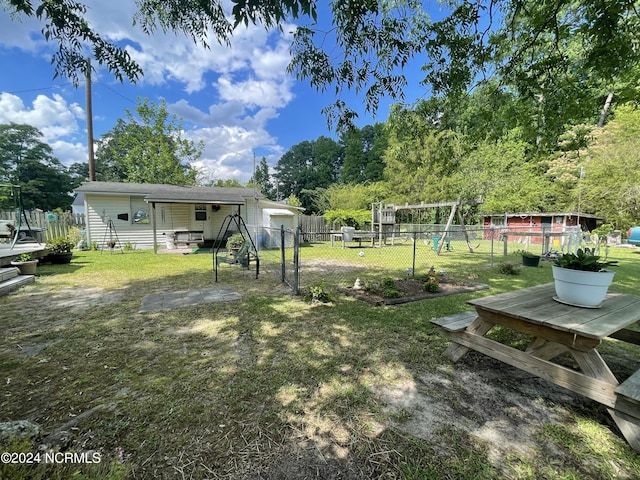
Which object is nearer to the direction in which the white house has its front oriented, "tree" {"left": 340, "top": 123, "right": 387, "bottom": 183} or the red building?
the red building

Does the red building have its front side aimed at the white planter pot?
yes

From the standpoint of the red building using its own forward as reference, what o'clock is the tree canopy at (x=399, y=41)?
The tree canopy is roughly at 12 o'clock from the red building.

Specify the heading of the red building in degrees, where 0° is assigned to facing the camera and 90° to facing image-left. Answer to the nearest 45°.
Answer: approximately 0°

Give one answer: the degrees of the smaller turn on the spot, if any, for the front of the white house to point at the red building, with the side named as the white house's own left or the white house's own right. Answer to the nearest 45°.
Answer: approximately 90° to the white house's own left

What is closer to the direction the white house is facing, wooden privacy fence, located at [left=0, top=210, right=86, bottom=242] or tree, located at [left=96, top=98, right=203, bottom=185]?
the wooden privacy fence

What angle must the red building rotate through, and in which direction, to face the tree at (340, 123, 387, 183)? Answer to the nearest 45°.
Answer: approximately 135° to its right

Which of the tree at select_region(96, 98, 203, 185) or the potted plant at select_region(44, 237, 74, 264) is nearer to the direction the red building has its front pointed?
the potted plant

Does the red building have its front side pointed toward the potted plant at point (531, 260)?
yes

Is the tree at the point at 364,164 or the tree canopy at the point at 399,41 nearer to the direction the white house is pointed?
the tree canopy

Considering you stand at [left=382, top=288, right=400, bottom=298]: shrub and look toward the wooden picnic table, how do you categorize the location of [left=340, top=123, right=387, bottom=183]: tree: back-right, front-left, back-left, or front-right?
back-left

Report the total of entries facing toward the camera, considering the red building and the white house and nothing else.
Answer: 2
